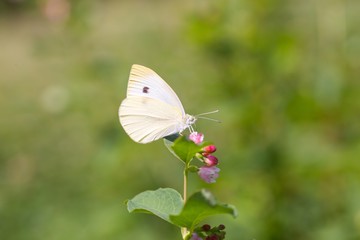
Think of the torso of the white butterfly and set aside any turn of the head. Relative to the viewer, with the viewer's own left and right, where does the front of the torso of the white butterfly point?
facing to the right of the viewer
